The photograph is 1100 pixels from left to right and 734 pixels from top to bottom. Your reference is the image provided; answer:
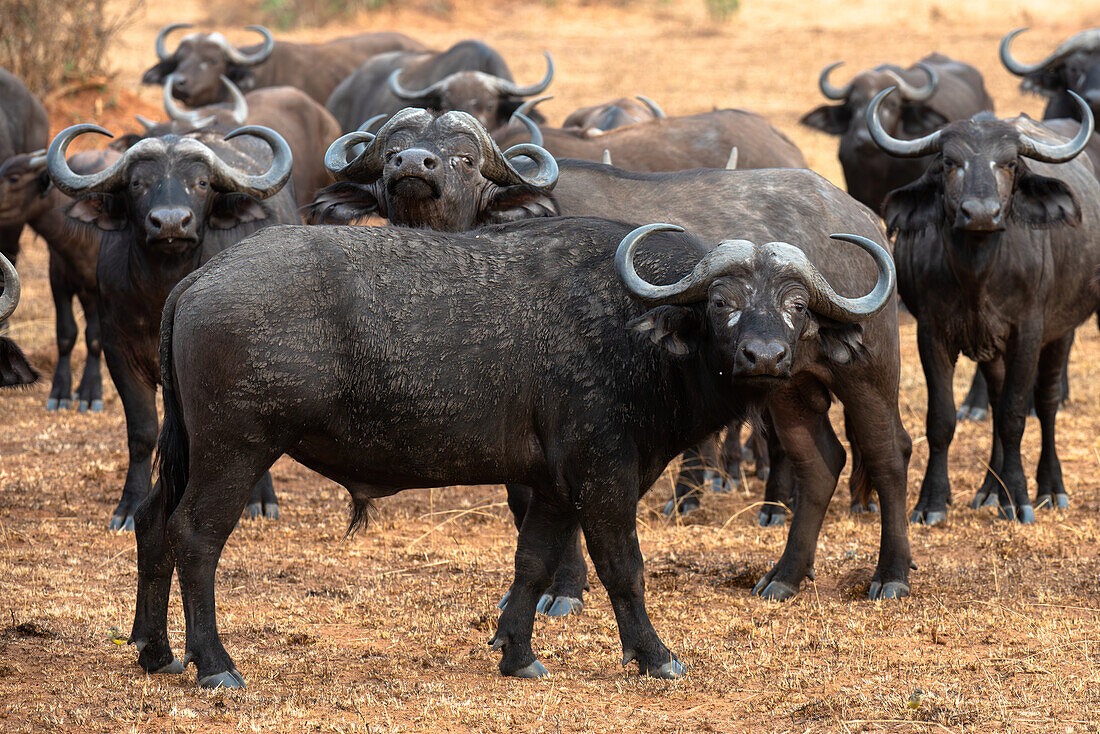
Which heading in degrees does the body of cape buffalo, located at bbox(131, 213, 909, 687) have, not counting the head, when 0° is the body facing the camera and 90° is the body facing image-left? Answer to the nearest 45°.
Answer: approximately 270°

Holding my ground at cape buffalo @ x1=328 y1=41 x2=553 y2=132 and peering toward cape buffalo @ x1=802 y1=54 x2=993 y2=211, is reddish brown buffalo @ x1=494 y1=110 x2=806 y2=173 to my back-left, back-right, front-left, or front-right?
front-right

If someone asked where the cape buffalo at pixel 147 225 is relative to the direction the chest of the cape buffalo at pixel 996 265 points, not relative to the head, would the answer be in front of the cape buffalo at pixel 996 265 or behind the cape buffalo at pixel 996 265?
in front

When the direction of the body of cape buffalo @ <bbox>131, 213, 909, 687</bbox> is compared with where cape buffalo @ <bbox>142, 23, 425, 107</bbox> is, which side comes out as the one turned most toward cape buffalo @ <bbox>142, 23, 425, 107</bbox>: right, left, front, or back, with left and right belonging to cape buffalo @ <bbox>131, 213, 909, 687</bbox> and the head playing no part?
left

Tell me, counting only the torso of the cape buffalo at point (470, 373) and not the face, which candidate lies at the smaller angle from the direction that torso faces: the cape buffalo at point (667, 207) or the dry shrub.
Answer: the cape buffalo
